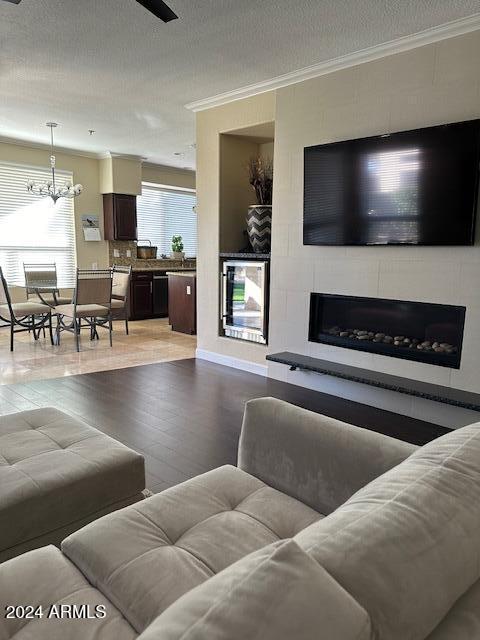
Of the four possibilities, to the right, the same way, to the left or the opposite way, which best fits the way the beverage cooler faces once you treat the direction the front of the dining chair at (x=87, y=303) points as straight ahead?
to the left

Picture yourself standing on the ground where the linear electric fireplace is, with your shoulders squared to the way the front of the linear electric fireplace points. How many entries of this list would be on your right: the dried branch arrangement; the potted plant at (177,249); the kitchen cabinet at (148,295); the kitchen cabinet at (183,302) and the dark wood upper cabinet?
5

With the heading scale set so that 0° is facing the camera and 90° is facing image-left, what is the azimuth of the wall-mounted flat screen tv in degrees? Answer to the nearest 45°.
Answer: approximately 45°

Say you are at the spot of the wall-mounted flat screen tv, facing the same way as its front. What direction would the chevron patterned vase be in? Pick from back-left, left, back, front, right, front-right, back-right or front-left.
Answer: right

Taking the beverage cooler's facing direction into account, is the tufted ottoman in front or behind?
in front

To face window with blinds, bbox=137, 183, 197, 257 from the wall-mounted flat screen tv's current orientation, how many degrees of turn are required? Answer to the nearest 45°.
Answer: approximately 90° to its right

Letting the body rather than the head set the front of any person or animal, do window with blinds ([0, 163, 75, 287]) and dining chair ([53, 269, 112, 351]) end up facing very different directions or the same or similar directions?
very different directions

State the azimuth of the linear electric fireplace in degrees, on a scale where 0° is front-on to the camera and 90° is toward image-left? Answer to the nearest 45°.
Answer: approximately 45°

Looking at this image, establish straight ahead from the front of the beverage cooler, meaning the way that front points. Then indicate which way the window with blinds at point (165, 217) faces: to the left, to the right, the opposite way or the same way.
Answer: to the left

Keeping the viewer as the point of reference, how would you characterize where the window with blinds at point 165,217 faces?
facing the viewer and to the right of the viewer

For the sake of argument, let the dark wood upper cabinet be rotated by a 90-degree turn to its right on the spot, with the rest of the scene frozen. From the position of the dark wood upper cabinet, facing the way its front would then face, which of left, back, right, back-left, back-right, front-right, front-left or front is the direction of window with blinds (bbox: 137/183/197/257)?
back

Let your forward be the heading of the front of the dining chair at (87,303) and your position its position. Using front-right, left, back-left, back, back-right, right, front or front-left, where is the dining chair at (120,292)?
right

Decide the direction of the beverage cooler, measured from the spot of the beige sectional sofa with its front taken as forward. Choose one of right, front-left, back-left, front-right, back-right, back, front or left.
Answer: front-right

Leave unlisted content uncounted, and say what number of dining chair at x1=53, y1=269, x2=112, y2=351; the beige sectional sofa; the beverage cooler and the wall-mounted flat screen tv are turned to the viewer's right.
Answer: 0

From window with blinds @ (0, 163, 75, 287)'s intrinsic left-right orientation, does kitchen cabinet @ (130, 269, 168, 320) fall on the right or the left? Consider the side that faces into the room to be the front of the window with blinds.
on its left

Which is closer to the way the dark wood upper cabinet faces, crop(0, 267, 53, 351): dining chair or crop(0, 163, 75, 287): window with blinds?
the dining chair
